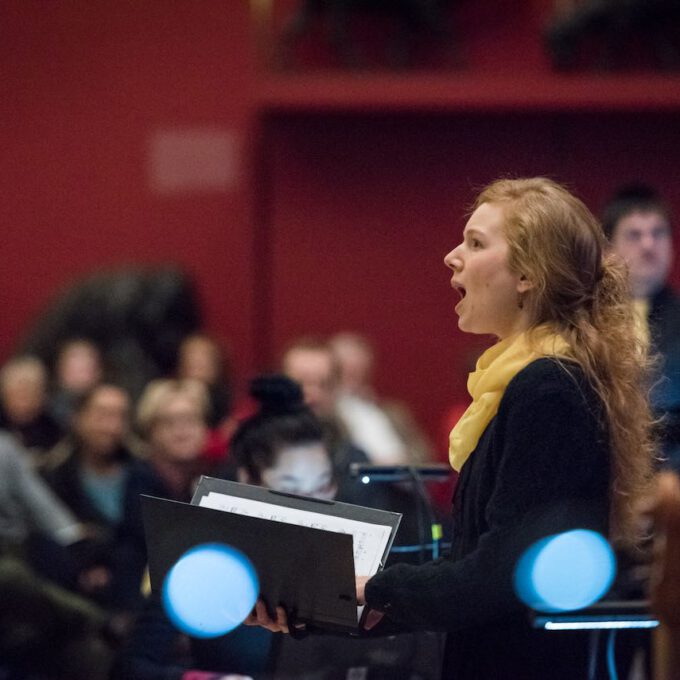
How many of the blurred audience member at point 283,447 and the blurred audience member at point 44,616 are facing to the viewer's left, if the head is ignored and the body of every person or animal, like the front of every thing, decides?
0

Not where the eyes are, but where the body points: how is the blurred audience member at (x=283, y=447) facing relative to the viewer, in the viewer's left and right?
facing the viewer and to the right of the viewer

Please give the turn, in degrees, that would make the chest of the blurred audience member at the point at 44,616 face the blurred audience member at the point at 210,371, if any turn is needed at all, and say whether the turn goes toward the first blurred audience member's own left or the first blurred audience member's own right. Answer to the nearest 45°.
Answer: approximately 90° to the first blurred audience member's own left

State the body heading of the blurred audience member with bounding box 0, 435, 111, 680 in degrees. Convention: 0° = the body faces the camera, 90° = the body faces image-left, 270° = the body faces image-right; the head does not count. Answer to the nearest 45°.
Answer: approximately 270°

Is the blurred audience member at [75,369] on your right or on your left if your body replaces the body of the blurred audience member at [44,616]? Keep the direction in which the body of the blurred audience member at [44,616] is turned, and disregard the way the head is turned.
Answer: on your left

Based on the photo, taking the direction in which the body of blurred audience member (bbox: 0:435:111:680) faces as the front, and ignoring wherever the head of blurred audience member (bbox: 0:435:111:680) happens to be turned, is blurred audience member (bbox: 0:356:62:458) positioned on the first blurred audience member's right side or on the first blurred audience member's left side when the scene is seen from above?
on the first blurred audience member's left side
